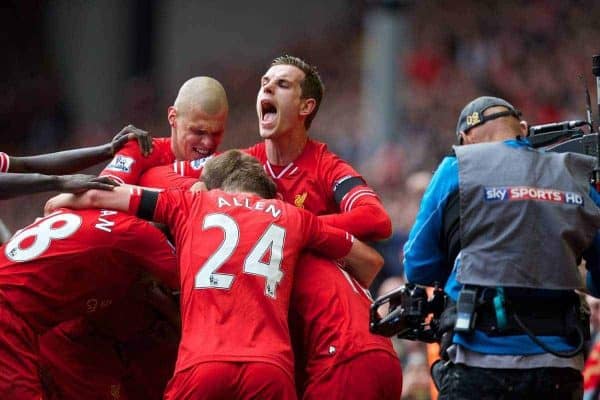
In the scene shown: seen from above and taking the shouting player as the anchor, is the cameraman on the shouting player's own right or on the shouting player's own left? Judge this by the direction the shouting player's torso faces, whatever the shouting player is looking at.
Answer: on the shouting player's own left

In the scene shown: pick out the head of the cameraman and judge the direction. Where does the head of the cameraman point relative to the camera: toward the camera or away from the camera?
away from the camera

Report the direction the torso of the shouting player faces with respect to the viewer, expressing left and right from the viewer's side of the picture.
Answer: facing the viewer and to the left of the viewer
